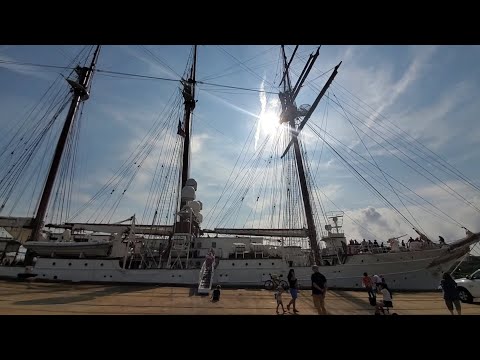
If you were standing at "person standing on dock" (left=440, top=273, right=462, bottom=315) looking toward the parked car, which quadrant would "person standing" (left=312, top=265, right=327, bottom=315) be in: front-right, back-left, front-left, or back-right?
back-left

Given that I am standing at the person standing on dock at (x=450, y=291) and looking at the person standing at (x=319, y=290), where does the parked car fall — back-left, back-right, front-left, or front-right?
back-right

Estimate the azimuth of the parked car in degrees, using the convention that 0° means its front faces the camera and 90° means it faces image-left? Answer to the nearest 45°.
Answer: approximately 90°

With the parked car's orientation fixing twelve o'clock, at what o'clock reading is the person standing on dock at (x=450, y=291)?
The person standing on dock is roughly at 9 o'clock from the parked car.

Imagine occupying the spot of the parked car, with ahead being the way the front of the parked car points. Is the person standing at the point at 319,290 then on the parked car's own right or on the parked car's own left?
on the parked car's own left
